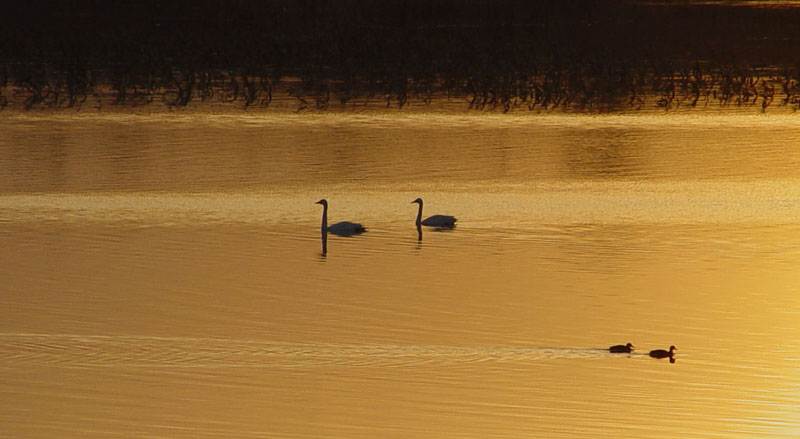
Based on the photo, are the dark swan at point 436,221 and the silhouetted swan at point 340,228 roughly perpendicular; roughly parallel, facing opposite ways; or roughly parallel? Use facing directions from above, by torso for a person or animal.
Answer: roughly parallel

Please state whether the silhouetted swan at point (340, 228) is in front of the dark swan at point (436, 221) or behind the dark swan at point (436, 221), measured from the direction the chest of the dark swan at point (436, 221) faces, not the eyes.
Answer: in front

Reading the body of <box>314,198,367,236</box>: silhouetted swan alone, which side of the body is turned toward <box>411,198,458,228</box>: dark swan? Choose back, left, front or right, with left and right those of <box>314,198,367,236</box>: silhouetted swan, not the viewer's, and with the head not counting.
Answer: back

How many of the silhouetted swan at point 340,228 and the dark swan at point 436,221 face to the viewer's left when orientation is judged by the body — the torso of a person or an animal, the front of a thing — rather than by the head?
2

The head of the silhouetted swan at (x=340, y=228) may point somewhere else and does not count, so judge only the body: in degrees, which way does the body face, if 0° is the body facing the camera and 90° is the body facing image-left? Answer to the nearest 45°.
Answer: approximately 90°

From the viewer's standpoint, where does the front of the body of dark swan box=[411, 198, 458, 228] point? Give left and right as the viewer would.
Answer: facing to the left of the viewer
